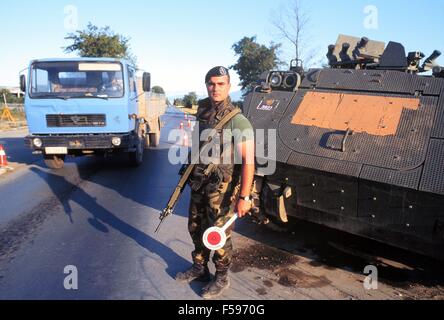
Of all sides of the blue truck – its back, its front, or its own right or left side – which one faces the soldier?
front

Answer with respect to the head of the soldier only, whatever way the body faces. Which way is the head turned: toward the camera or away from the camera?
toward the camera

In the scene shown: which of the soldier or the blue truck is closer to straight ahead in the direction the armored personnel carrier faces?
the soldier

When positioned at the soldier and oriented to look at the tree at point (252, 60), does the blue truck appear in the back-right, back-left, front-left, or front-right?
front-left

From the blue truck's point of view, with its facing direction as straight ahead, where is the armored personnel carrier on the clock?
The armored personnel carrier is roughly at 11 o'clock from the blue truck.

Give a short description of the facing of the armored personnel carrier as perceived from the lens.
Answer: facing the viewer and to the left of the viewer

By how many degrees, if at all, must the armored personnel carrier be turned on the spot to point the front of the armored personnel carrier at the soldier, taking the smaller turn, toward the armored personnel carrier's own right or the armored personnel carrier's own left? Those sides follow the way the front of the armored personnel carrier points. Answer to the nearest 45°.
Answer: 0° — it already faces them

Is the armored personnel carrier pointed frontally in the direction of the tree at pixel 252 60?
no

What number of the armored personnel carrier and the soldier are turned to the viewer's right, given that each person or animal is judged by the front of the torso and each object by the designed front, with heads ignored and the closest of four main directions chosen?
0

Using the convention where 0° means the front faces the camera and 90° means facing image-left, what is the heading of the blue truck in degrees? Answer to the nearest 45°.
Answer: approximately 0°

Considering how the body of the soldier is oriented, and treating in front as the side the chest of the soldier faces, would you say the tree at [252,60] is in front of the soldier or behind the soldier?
behind

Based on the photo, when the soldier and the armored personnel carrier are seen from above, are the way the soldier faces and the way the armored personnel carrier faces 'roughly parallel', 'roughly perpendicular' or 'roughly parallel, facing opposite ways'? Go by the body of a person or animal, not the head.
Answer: roughly parallel

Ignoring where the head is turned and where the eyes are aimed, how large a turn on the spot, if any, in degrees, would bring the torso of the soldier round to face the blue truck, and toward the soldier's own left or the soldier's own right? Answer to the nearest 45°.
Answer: approximately 90° to the soldier's own right

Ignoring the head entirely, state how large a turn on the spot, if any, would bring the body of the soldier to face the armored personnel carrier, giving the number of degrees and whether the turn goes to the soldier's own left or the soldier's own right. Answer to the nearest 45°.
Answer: approximately 135° to the soldier's own left
